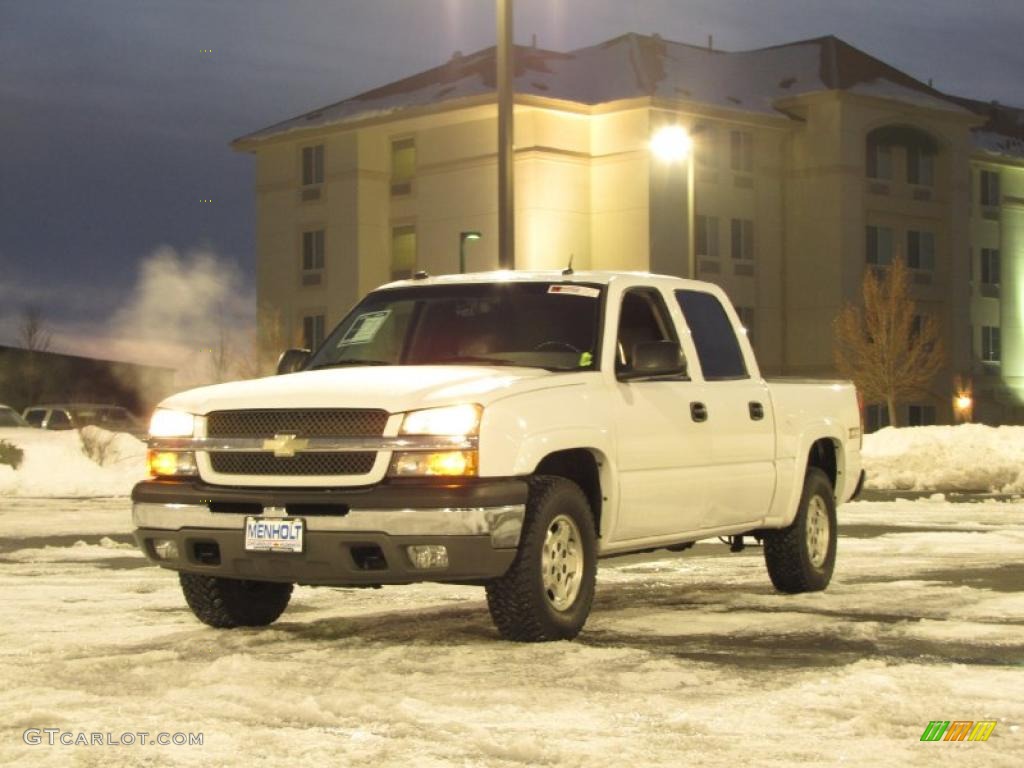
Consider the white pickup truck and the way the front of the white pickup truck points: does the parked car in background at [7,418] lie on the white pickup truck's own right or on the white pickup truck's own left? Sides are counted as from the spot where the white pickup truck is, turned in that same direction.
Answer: on the white pickup truck's own right

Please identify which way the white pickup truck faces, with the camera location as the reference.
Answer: facing the viewer and to the left of the viewer

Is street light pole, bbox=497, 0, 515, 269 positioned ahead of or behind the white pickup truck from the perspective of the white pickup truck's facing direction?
behind
